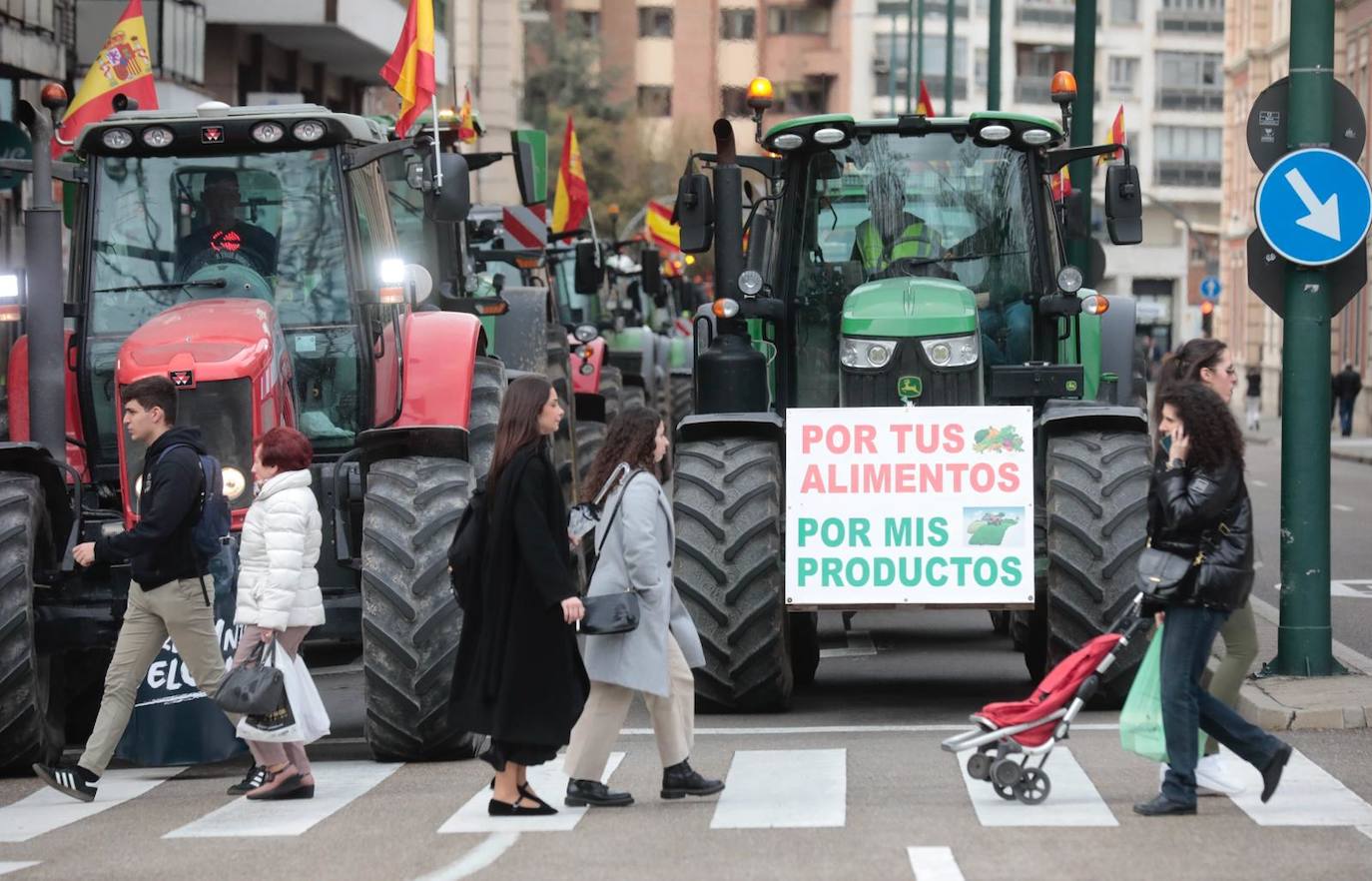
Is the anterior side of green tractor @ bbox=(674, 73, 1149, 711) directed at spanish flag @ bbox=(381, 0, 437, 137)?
no

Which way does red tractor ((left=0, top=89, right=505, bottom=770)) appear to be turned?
toward the camera

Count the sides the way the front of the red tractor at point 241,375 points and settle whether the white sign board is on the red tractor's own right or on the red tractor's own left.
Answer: on the red tractor's own left

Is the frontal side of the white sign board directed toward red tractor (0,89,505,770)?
no

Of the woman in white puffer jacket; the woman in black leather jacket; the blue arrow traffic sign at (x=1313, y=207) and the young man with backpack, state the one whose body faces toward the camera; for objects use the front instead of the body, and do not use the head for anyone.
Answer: the blue arrow traffic sign

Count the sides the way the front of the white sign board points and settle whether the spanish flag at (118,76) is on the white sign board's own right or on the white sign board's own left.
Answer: on the white sign board's own right

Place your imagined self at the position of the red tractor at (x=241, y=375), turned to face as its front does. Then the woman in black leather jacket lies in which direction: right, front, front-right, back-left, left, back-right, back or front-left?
front-left

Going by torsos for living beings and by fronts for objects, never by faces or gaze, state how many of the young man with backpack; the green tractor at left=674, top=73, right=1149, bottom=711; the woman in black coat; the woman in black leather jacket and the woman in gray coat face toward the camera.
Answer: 1

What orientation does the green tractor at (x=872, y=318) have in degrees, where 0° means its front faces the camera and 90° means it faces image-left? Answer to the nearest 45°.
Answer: approximately 0°

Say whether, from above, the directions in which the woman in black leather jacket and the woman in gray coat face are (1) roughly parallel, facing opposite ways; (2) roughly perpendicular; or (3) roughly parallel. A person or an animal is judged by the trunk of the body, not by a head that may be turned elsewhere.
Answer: roughly parallel, facing opposite ways

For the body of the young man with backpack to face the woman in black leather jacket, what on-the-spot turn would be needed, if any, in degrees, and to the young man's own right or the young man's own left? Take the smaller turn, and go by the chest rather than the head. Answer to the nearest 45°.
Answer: approximately 135° to the young man's own left

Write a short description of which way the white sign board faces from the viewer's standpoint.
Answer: facing the viewer

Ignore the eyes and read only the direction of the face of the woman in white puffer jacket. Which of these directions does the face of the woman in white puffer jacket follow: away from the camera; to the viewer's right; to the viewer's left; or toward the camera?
to the viewer's left

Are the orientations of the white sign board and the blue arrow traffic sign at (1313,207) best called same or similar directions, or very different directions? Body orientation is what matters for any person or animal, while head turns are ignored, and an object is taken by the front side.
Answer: same or similar directions

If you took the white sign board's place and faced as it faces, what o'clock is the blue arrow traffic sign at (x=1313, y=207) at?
The blue arrow traffic sign is roughly at 8 o'clock from the white sign board.

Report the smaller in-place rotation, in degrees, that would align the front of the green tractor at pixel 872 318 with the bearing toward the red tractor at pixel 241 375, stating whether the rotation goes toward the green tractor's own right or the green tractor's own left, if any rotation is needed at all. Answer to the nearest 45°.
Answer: approximately 45° to the green tractor's own right

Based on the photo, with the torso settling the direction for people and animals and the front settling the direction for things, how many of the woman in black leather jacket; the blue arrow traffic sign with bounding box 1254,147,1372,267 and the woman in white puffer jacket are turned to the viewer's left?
2
